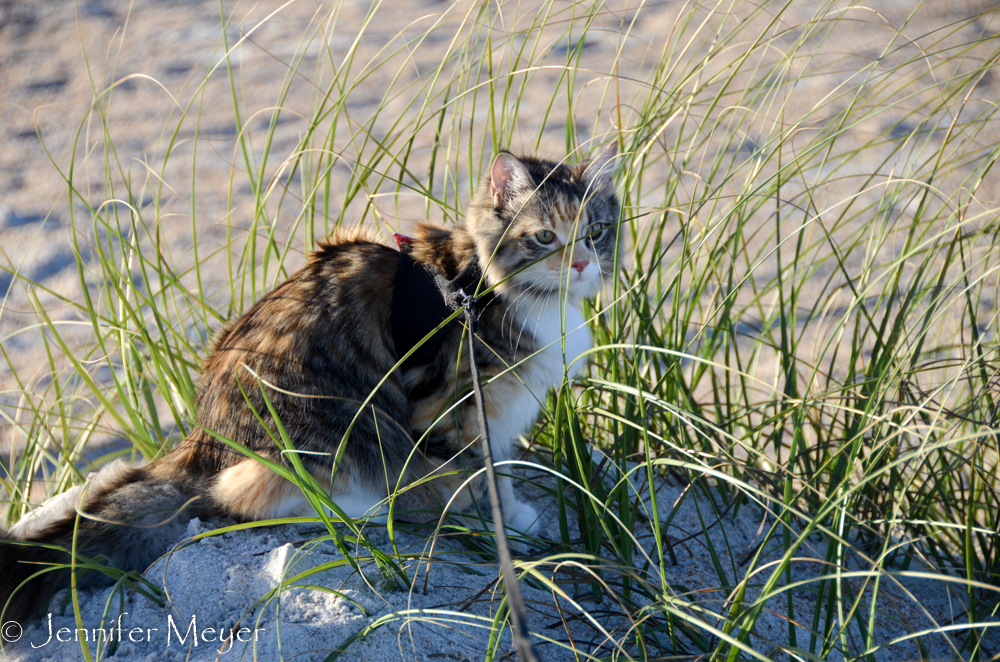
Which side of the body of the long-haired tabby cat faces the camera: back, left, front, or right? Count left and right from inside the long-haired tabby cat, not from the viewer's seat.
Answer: right
